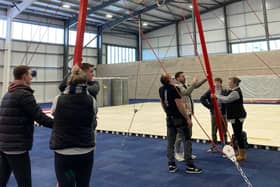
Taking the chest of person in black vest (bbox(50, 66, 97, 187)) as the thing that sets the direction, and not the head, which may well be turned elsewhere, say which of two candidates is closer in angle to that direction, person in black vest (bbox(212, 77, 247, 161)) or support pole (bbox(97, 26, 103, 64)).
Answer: the support pole

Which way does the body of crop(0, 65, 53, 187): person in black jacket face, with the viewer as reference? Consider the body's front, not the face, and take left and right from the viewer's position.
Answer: facing away from the viewer and to the right of the viewer

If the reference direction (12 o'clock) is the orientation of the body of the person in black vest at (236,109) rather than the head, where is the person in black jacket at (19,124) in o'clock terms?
the person in black jacket at (19,124) is roughly at 10 o'clock from the person in black vest at (236,109).

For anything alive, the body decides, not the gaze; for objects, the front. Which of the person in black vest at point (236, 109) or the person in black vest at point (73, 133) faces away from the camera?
the person in black vest at point (73, 133)

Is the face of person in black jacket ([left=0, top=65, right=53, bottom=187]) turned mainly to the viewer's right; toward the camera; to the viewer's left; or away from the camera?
to the viewer's right

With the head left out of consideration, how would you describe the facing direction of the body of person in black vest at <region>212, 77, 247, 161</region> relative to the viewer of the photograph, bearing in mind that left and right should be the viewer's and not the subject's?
facing to the left of the viewer

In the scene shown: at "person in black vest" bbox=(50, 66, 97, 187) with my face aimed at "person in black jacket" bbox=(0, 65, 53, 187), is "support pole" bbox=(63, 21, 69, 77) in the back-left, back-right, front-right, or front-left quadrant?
front-right

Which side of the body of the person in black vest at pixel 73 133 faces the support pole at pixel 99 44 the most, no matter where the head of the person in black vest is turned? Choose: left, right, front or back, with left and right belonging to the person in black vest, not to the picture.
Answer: front

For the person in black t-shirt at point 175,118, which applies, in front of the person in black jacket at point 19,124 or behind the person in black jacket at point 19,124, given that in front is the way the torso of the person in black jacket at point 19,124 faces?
in front

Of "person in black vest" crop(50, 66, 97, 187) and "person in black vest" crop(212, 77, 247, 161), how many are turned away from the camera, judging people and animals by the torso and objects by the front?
1

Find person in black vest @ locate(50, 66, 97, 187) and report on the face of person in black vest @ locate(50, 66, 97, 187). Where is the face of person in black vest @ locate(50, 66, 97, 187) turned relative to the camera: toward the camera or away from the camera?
away from the camera

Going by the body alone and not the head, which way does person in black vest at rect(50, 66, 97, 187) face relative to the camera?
away from the camera
